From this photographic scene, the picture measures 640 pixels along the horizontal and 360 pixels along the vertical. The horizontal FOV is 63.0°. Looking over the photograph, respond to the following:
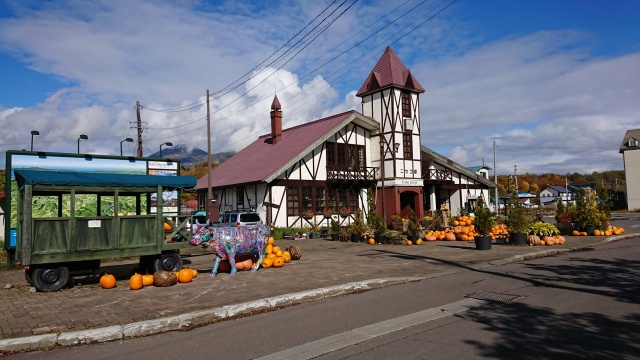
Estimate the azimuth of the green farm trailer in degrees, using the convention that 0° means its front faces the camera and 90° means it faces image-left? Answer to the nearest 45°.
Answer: approximately 225°

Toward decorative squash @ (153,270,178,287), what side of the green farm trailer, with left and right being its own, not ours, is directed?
right

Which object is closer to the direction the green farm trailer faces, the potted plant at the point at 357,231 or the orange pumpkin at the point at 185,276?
the potted plant

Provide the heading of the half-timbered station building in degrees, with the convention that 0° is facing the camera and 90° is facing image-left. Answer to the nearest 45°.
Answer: approximately 315°

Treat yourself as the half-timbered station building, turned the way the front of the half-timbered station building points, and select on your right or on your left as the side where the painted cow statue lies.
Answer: on your right

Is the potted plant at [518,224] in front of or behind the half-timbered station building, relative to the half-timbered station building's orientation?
in front

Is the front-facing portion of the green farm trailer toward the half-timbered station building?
yes

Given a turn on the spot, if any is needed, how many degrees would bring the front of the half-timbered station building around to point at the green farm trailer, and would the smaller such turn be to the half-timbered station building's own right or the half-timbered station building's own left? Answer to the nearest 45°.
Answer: approximately 45° to the half-timbered station building's own right

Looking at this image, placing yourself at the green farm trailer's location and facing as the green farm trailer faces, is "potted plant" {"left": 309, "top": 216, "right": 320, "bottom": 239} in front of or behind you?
in front

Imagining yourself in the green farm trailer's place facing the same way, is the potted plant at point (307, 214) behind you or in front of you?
in front
